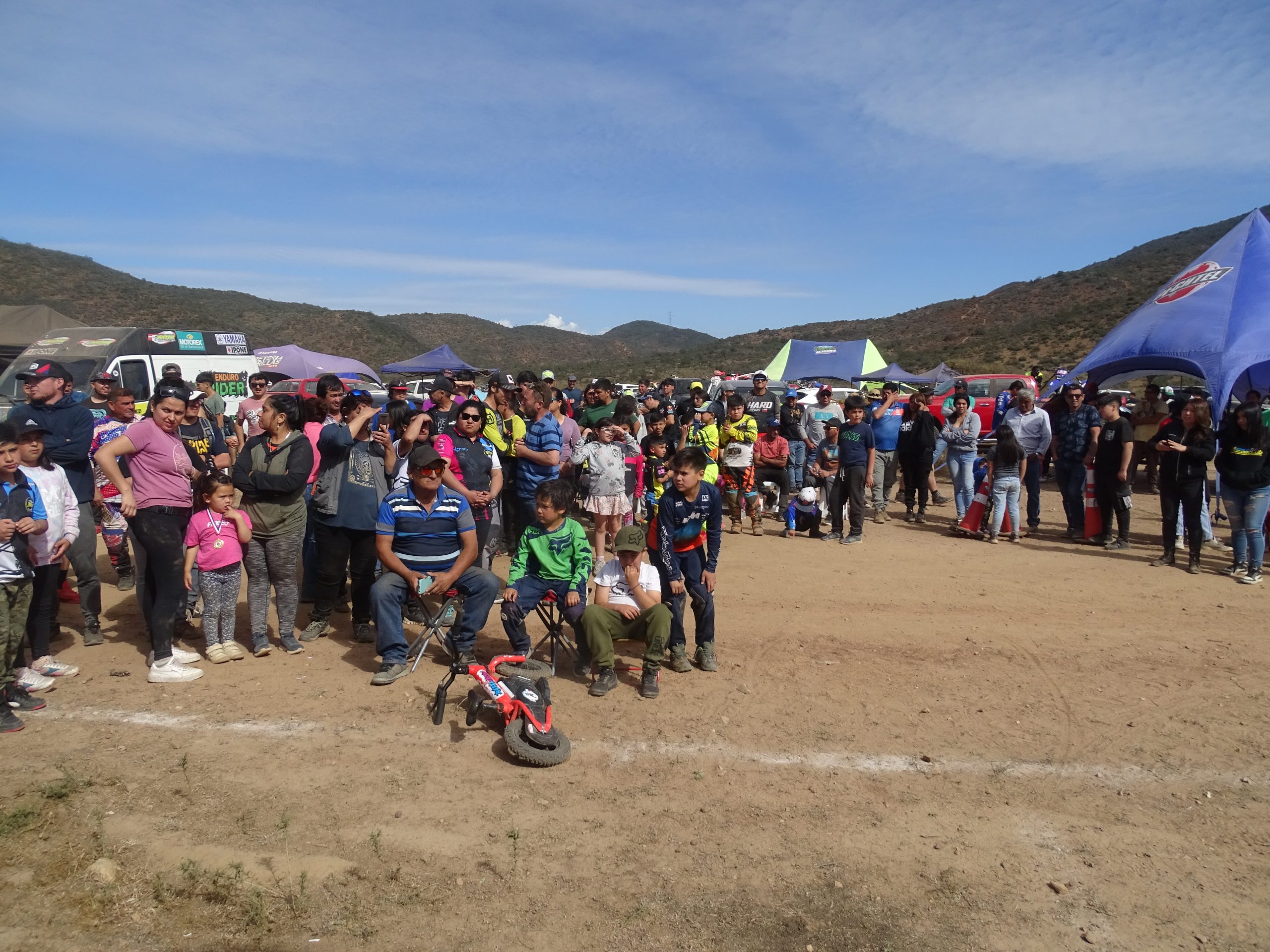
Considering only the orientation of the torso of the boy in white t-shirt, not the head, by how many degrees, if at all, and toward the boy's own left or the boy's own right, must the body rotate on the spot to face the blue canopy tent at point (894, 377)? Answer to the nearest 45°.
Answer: approximately 180°

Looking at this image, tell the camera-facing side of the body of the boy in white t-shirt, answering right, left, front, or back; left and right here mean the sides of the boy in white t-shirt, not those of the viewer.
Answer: front

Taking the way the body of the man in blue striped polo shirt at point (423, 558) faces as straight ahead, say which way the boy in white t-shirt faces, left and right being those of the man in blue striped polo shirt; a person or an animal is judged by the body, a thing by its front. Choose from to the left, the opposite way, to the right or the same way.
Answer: the same way

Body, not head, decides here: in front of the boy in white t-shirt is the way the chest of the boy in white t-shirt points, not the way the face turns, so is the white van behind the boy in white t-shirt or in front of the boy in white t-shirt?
behind

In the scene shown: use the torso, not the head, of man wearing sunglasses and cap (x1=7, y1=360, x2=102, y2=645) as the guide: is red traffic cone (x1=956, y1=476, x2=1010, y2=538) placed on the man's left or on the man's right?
on the man's left

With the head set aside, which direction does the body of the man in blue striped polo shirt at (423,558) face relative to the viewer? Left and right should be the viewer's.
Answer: facing the viewer

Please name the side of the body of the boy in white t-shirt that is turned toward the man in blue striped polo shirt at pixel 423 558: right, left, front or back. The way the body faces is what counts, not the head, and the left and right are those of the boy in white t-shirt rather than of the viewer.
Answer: right

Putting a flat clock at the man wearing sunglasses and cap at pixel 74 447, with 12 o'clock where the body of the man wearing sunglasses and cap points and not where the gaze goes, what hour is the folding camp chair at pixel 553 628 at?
The folding camp chair is roughly at 9 o'clock from the man wearing sunglasses and cap.

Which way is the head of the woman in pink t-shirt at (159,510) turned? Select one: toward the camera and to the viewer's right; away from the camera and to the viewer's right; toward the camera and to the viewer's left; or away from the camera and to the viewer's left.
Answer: toward the camera and to the viewer's right

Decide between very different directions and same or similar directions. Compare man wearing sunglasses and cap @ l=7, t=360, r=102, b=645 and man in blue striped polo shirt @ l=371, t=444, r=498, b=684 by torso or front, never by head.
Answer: same or similar directions

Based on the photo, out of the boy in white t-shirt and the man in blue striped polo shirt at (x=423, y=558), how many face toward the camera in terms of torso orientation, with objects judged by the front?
2

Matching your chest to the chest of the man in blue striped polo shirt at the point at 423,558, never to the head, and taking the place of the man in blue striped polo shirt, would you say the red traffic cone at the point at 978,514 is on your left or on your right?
on your left

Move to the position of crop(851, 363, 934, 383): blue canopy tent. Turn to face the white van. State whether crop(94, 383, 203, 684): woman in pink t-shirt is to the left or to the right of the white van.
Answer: left

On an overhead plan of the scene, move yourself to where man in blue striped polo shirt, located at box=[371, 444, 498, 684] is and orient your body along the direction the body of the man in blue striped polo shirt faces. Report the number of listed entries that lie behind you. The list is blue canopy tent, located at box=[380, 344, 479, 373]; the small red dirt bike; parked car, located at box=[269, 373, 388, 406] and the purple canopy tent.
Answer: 3

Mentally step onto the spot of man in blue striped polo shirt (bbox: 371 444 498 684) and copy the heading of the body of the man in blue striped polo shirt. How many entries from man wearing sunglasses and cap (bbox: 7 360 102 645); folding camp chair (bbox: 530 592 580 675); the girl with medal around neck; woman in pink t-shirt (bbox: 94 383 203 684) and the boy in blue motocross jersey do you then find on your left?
2
